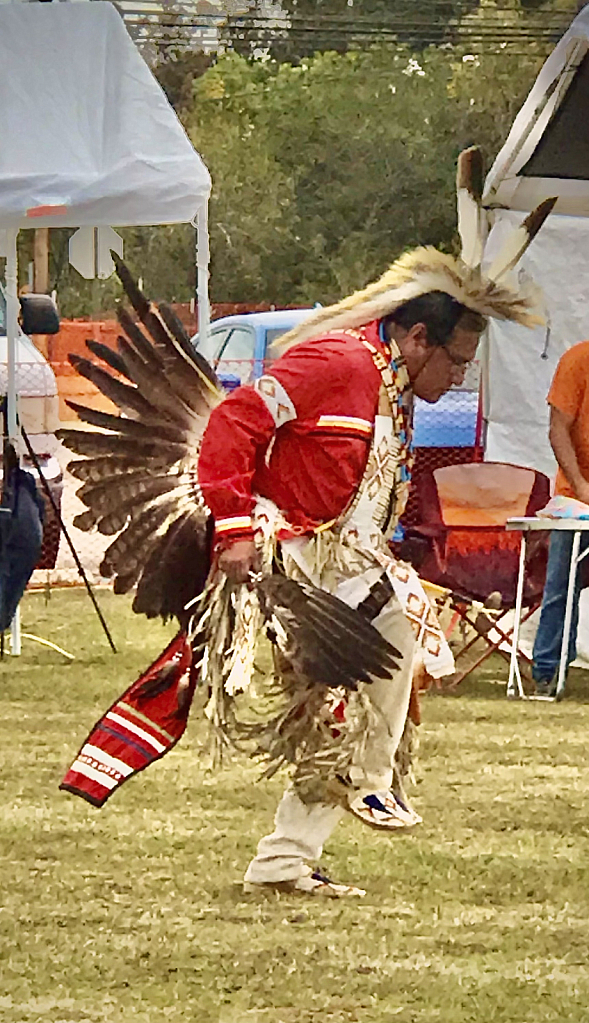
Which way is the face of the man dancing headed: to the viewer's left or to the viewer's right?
to the viewer's right

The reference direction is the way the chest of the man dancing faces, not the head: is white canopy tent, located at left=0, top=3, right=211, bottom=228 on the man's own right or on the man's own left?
on the man's own left

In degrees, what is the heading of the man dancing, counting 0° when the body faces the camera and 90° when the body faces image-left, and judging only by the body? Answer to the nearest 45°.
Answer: approximately 270°

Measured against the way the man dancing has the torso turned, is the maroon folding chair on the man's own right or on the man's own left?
on the man's own left

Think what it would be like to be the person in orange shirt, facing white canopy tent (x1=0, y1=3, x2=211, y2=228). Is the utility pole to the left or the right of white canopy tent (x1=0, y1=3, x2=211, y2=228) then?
right

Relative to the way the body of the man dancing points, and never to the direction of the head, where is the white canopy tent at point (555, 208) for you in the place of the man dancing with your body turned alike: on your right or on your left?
on your left

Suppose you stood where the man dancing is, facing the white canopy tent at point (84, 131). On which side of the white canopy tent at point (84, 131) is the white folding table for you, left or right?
right
